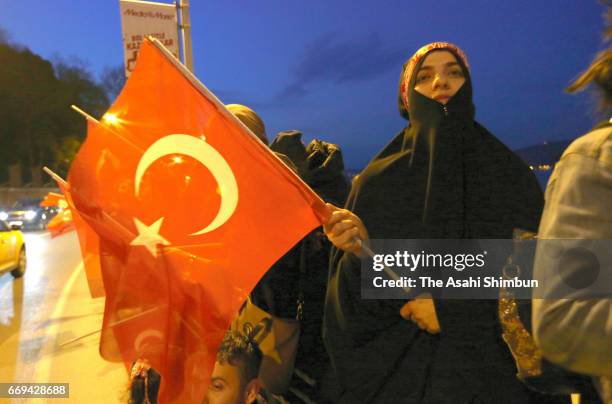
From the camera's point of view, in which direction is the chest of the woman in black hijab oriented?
toward the camera

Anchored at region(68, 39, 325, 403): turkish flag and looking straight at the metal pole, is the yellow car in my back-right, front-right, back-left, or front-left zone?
front-left

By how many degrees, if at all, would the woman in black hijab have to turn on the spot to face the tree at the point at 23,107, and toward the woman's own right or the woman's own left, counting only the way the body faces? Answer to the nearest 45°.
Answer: approximately 135° to the woman's own right

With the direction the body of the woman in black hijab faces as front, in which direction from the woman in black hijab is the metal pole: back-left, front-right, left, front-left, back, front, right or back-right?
back-right

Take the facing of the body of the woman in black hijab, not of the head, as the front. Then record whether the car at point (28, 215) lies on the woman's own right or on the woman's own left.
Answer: on the woman's own right

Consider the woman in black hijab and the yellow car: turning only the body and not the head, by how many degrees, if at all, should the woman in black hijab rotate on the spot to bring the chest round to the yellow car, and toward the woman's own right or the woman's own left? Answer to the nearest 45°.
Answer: approximately 135° to the woman's own right

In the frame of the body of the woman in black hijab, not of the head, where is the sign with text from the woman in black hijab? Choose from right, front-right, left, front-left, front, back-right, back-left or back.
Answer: back-right

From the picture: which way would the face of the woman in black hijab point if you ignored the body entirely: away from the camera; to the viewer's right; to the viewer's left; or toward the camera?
toward the camera
